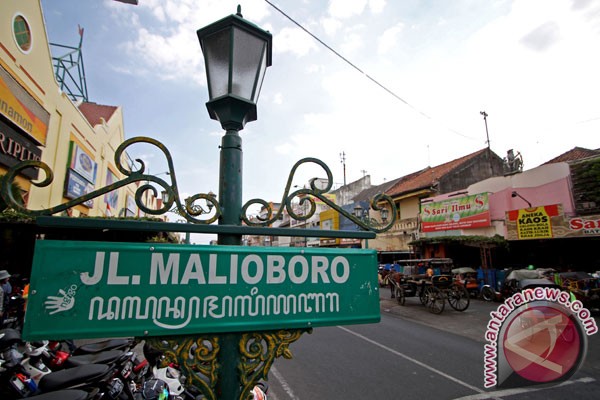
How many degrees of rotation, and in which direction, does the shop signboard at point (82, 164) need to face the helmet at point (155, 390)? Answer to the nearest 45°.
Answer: approximately 45° to its right

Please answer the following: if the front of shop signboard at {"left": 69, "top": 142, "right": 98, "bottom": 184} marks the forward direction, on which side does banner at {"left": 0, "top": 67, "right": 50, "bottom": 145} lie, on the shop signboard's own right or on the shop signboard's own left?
on the shop signboard's own right

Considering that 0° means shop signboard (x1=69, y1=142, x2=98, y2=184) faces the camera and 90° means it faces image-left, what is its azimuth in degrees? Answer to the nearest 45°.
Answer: approximately 315°

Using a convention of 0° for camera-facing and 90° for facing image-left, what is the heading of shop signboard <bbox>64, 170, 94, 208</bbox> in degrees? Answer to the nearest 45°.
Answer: approximately 315°

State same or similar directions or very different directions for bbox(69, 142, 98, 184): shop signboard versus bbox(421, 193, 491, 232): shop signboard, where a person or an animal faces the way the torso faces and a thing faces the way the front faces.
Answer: very different directions

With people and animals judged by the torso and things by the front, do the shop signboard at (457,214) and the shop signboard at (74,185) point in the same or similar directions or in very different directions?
very different directions

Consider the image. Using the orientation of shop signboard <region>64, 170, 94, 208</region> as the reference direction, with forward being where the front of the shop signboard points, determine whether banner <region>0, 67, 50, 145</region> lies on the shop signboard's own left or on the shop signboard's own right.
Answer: on the shop signboard's own right
